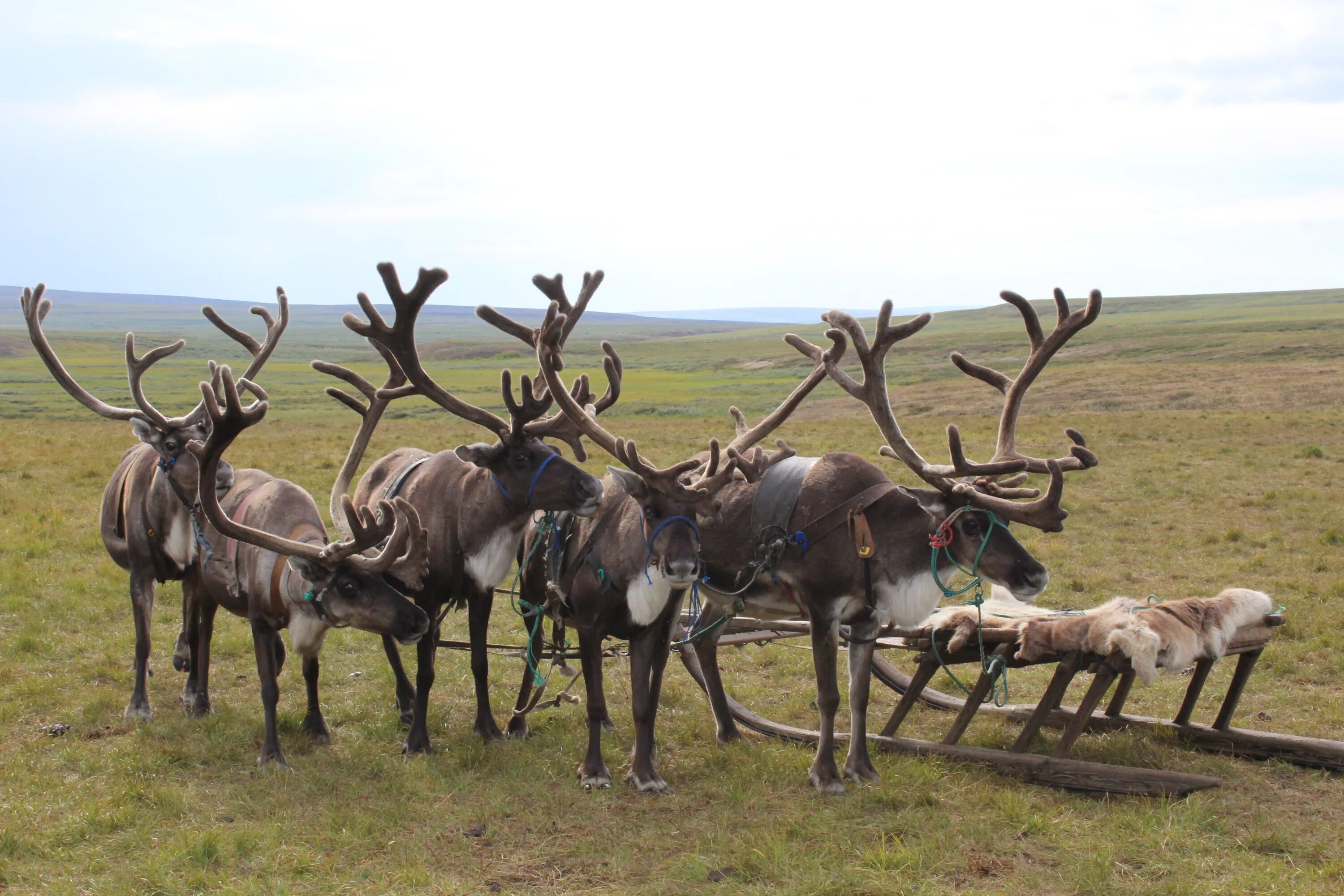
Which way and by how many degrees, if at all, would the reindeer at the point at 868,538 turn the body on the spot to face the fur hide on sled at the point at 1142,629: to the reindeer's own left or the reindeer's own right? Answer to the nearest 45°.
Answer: approximately 45° to the reindeer's own left

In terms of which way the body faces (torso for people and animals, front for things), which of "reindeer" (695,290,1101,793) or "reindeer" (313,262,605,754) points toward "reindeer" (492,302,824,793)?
"reindeer" (313,262,605,754)

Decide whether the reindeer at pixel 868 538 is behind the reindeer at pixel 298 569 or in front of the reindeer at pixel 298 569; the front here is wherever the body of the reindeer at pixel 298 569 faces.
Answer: in front

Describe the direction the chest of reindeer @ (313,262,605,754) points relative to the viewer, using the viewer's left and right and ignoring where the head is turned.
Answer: facing the viewer and to the right of the viewer

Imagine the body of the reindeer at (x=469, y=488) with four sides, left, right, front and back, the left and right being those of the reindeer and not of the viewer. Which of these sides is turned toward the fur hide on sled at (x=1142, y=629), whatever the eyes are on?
front

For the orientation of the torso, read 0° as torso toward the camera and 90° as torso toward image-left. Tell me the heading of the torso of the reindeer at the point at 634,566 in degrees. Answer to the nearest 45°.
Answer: approximately 315°

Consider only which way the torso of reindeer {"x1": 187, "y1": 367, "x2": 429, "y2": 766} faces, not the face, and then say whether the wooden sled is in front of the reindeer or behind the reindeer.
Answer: in front
